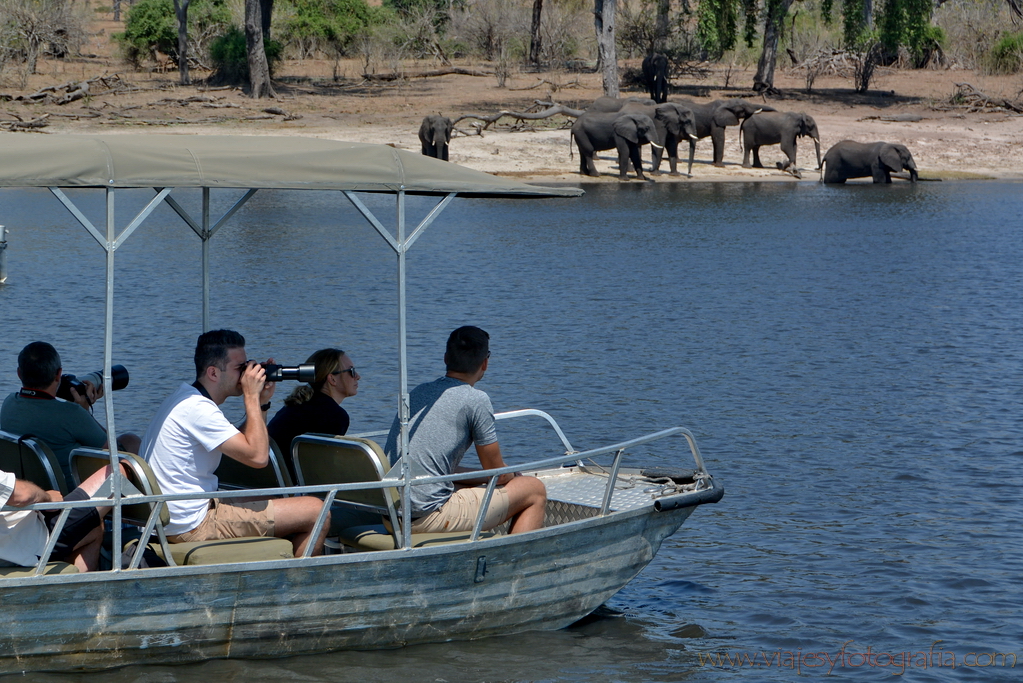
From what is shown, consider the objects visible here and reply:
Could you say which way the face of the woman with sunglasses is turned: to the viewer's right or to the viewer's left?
to the viewer's right

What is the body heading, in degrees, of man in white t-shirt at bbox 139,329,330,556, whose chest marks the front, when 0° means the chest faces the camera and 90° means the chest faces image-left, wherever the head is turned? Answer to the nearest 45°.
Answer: approximately 270°

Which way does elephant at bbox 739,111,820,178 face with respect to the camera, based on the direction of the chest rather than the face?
to the viewer's right

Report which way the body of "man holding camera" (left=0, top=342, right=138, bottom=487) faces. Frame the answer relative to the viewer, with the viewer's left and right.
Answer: facing away from the viewer and to the right of the viewer

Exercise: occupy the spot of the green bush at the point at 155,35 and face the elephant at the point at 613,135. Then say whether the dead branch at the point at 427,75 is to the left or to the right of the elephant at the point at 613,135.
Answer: left

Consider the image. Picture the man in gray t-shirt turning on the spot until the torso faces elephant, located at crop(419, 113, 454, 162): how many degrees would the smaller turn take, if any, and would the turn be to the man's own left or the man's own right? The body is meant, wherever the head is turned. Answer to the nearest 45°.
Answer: approximately 45° to the man's own left

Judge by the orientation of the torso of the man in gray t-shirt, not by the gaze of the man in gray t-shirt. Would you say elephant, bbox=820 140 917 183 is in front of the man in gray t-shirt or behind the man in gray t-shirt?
in front

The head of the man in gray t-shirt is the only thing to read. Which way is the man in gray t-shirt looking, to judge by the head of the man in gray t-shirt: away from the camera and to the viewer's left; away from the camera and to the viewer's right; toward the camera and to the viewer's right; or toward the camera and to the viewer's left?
away from the camera and to the viewer's right

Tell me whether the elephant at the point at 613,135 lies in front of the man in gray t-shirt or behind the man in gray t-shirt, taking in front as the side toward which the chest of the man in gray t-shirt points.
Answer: in front

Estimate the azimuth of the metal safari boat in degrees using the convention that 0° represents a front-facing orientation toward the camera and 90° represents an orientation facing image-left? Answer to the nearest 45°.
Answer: approximately 270°

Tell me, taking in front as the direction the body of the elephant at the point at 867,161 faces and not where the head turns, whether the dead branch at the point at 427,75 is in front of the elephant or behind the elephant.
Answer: behind

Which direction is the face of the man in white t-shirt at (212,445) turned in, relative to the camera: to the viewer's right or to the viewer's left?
to the viewer's right

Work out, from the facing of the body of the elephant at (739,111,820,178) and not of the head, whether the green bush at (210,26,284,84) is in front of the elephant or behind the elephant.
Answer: behind

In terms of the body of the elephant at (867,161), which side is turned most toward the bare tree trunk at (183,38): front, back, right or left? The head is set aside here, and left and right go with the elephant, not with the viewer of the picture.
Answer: back
